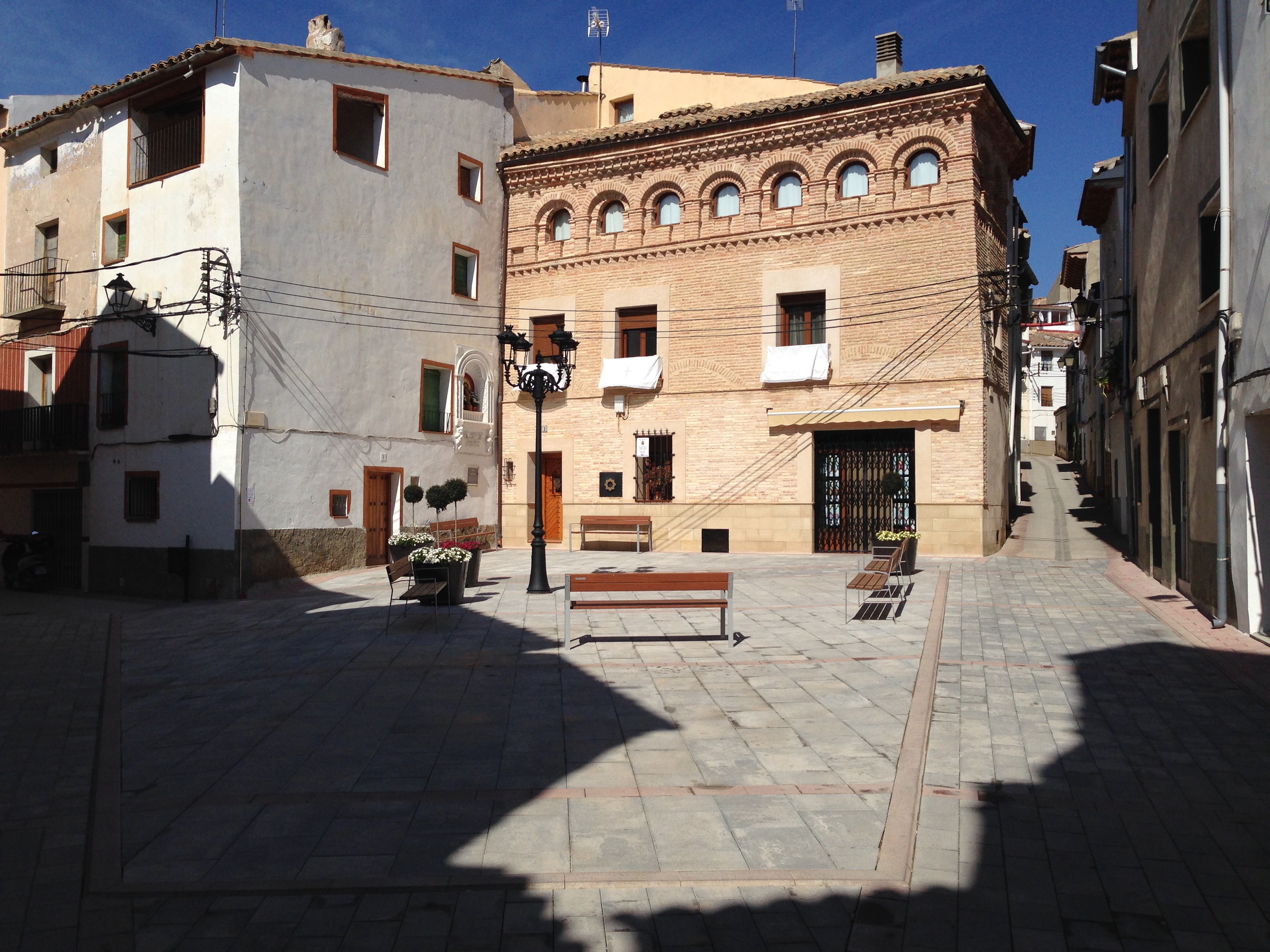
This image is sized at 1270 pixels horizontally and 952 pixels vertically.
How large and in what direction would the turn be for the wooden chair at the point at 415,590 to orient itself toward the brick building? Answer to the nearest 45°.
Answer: approximately 45° to its left

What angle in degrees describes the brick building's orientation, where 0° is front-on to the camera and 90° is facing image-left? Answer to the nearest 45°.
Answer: approximately 0°

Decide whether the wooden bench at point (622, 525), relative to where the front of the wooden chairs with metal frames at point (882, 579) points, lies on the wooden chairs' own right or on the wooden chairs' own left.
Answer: on the wooden chairs' own right

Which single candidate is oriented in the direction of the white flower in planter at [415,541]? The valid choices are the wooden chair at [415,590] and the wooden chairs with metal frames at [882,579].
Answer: the wooden chairs with metal frames at [882,579]

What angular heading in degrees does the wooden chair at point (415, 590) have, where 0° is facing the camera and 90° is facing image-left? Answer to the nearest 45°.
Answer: approximately 270°

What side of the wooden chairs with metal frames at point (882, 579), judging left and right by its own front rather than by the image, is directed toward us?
left

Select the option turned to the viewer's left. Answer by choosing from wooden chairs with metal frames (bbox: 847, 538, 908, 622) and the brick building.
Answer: the wooden chairs with metal frames
